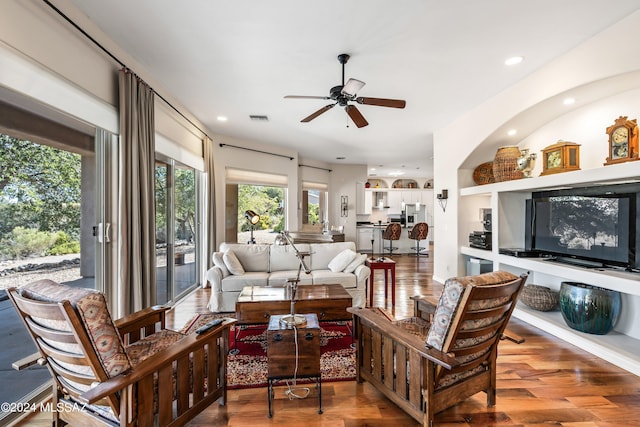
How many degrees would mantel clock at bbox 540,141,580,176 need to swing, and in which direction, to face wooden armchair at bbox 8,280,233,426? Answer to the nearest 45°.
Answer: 0° — it already faces it

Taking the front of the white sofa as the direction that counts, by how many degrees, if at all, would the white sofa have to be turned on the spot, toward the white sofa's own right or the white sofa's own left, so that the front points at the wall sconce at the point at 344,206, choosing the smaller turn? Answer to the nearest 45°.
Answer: approximately 180°

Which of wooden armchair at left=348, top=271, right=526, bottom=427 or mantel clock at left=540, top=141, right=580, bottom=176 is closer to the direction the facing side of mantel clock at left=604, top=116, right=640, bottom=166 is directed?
the wooden armchair

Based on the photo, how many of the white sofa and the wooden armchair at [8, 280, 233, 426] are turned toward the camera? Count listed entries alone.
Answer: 1

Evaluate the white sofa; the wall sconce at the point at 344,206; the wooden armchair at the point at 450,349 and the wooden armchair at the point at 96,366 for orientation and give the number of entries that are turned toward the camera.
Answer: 2

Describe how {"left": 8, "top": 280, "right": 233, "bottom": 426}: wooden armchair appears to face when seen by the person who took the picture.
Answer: facing away from the viewer and to the right of the viewer

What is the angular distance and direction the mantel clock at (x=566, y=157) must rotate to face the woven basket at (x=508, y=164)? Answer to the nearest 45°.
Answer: approximately 90° to its right

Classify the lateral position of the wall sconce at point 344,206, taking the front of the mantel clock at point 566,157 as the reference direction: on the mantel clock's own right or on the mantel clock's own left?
on the mantel clock's own right

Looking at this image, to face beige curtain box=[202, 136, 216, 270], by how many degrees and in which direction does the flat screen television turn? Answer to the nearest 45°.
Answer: approximately 45° to its right

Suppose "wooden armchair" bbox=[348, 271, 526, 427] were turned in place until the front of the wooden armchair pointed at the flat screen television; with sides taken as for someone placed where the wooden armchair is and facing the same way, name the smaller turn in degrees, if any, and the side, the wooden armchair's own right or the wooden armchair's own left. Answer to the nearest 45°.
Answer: approximately 90° to the wooden armchair's own right

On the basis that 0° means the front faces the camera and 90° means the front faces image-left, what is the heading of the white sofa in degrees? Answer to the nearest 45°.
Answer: approximately 0°

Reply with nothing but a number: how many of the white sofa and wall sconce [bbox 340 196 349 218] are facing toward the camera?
2

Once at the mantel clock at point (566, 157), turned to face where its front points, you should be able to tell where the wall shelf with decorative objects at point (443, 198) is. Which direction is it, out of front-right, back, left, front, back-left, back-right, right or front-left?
right

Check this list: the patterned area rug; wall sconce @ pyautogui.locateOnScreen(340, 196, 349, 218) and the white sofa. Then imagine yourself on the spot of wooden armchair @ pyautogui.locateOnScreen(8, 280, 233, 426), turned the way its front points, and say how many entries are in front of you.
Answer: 3

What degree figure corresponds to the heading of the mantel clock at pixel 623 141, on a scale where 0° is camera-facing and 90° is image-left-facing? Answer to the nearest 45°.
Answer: approximately 45°
